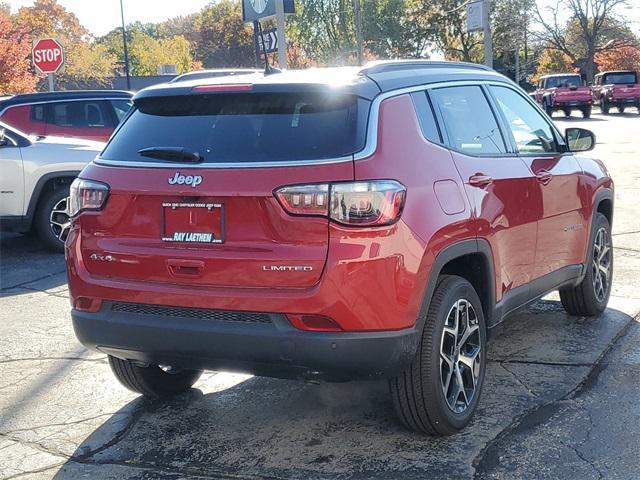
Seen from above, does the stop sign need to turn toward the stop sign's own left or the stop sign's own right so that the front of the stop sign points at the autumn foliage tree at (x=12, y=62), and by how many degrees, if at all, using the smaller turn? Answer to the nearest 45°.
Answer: approximately 180°

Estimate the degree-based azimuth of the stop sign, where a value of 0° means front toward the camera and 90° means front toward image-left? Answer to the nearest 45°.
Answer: approximately 0°

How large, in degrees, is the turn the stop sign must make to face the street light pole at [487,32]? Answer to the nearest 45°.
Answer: approximately 90° to its left

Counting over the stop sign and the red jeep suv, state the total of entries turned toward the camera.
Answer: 1

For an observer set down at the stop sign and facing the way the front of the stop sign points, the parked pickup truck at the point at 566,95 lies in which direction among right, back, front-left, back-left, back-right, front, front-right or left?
back-left

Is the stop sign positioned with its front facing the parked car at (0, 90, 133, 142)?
yes

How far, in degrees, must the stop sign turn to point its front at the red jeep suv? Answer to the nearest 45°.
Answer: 0° — it already faces it

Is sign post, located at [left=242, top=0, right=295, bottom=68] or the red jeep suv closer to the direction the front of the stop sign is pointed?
the red jeep suv

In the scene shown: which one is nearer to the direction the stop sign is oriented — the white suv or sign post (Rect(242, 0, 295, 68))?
the white suv

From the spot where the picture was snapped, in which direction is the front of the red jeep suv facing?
facing away from the viewer and to the right of the viewer

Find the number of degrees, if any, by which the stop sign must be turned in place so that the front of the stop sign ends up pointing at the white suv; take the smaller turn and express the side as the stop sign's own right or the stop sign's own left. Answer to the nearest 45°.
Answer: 0° — it already faces it
